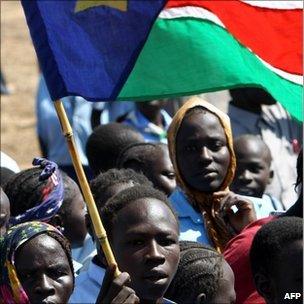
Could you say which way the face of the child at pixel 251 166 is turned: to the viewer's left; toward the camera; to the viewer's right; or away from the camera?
toward the camera

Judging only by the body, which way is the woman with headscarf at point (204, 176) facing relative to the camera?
toward the camera

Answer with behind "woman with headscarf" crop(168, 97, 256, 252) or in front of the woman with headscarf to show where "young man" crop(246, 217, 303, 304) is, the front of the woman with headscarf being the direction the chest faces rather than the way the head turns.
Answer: in front

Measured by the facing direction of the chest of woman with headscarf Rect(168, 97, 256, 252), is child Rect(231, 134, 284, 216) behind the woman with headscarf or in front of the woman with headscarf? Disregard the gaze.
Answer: behind

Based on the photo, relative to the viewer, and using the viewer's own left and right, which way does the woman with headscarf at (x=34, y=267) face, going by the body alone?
facing the viewer
